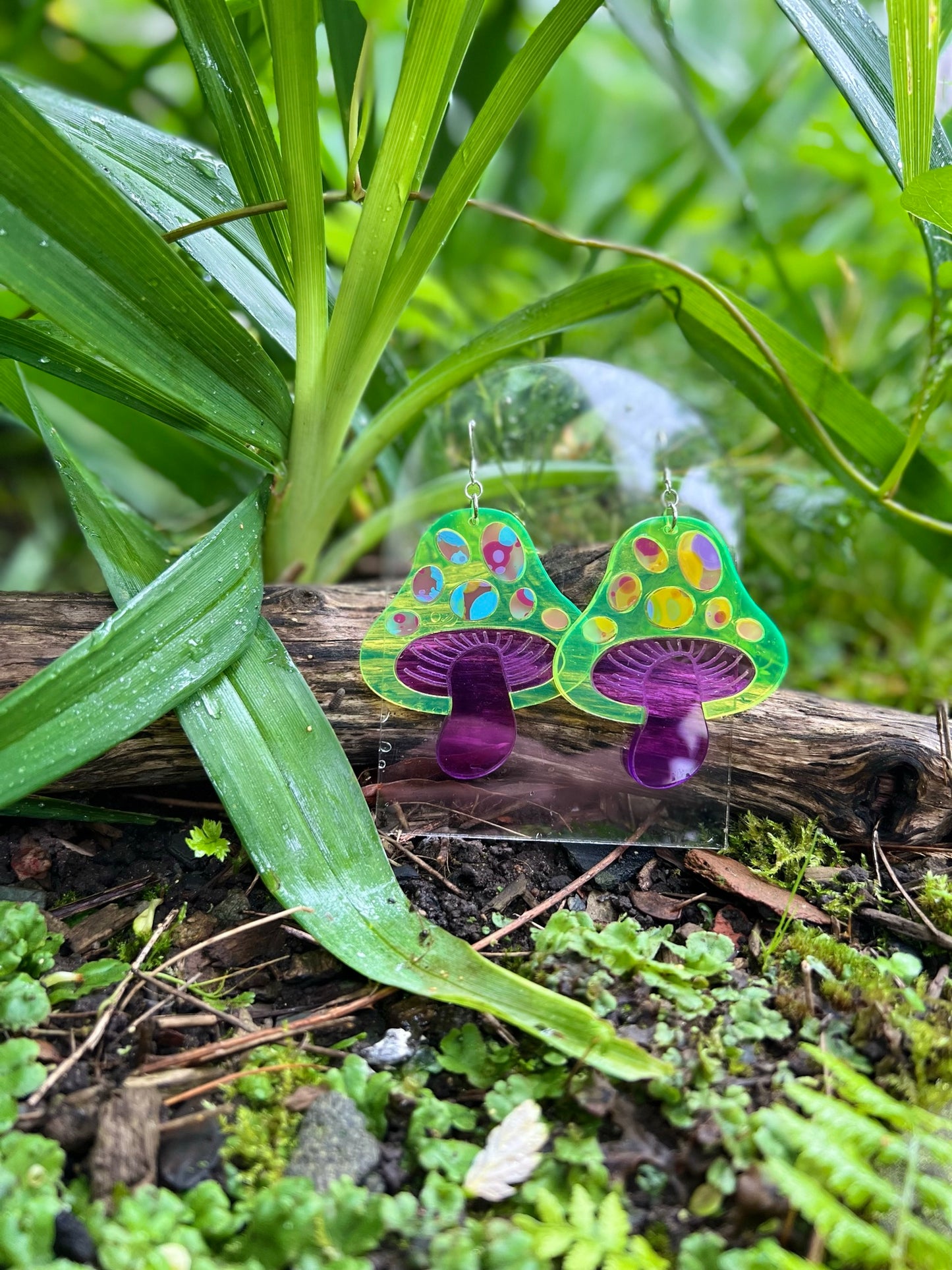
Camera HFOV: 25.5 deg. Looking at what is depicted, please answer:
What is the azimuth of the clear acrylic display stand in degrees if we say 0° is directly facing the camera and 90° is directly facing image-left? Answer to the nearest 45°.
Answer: approximately 0°

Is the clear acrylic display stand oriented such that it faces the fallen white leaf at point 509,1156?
yes
